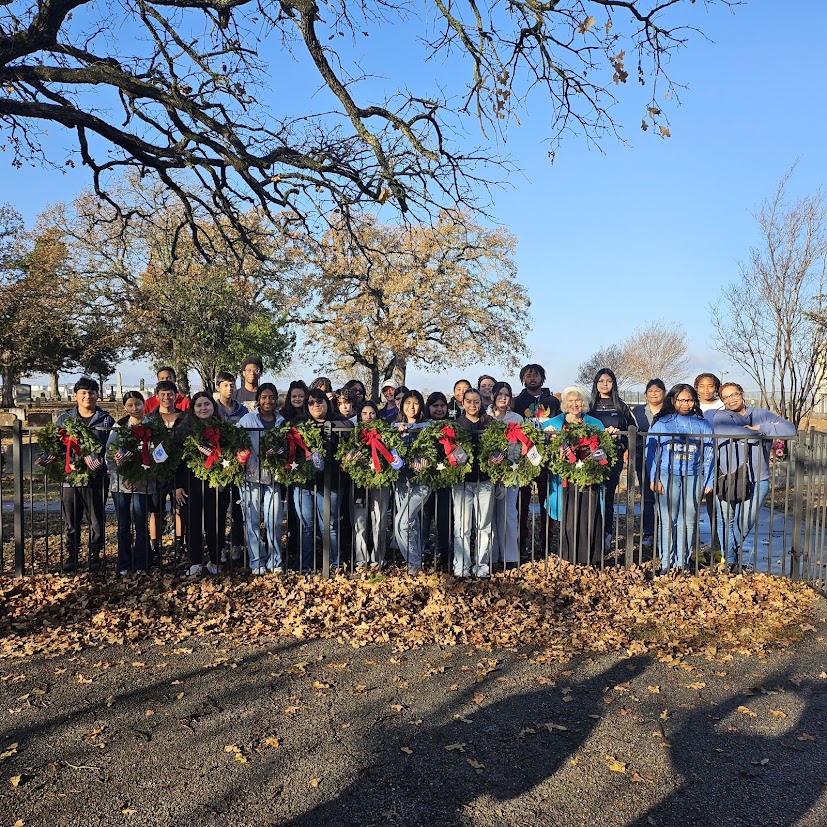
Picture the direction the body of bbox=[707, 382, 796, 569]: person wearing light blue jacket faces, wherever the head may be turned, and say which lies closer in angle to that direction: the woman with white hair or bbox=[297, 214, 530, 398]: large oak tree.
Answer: the woman with white hair

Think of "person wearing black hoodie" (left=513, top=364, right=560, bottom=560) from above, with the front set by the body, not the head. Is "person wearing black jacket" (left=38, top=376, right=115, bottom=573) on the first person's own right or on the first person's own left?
on the first person's own right

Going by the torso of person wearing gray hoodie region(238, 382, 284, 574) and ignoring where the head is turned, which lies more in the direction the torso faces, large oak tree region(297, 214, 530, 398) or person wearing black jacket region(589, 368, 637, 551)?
the person wearing black jacket

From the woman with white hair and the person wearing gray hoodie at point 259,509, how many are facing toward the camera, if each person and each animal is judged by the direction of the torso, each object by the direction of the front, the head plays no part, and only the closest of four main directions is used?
2

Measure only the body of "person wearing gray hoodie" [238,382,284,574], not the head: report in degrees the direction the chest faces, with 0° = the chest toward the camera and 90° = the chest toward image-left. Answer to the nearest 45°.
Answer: approximately 0°

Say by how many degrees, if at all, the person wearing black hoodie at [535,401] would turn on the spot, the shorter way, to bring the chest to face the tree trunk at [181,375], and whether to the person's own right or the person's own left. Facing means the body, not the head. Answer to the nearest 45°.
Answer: approximately 135° to the person's own right

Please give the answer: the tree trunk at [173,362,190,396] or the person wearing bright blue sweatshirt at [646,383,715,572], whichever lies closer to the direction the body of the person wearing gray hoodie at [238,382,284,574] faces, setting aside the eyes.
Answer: the person wearing bright blue sweatshirt

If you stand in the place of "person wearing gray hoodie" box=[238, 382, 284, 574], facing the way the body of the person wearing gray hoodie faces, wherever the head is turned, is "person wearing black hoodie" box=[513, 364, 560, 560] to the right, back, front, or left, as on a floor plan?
left

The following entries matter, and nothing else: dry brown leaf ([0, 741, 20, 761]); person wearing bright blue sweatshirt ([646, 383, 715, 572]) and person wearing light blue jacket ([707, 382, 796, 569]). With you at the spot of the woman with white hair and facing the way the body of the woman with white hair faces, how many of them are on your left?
2

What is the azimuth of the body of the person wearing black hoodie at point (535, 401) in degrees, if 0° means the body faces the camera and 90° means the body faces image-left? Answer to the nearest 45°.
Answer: approximately 0°
